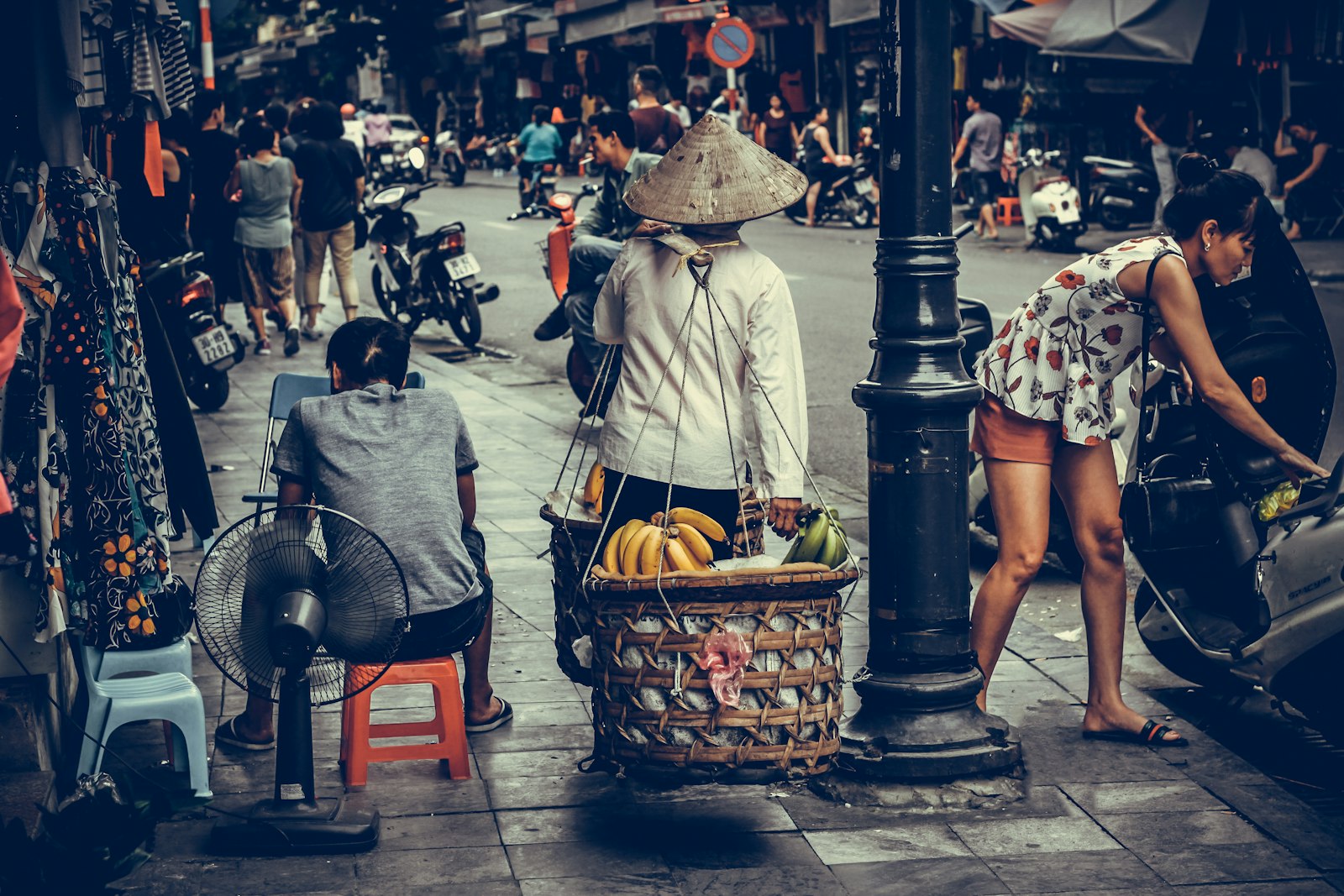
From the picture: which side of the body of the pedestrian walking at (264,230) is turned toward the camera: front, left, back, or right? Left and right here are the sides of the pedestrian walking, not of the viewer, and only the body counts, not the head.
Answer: back

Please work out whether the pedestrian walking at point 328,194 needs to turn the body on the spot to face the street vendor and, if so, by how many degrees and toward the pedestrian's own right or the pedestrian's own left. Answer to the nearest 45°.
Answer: approximately 180°

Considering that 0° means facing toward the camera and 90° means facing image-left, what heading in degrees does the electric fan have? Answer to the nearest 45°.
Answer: approximately 180°

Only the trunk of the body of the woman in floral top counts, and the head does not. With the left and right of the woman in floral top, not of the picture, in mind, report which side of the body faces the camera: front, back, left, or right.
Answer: right

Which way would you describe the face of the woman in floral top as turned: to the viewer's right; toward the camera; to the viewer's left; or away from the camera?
to the viewer's right

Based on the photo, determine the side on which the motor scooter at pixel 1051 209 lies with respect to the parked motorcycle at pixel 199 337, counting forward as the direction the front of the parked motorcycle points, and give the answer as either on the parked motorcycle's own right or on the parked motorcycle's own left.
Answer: on the parked motorcycle's own right

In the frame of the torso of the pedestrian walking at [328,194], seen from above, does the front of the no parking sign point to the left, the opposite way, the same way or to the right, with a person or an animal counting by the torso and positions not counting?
the opposite way

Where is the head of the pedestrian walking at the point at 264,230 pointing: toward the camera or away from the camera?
away from the camera

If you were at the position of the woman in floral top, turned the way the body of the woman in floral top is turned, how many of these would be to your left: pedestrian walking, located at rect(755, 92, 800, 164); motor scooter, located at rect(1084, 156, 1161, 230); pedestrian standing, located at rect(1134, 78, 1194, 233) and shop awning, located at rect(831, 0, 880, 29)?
4

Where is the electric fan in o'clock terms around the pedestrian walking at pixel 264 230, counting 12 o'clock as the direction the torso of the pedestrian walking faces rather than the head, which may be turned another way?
The electric fan is roughly at 6 o'clock from the pedestrian walking.

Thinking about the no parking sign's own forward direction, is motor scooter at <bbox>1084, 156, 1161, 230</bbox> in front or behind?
in front

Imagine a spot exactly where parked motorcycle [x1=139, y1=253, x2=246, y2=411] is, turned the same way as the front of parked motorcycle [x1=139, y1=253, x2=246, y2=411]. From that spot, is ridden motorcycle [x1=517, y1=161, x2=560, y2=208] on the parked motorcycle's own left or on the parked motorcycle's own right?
on the parked motorcycle's own right

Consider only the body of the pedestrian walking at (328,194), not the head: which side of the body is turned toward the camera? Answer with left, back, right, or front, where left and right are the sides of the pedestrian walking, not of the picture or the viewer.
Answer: back
